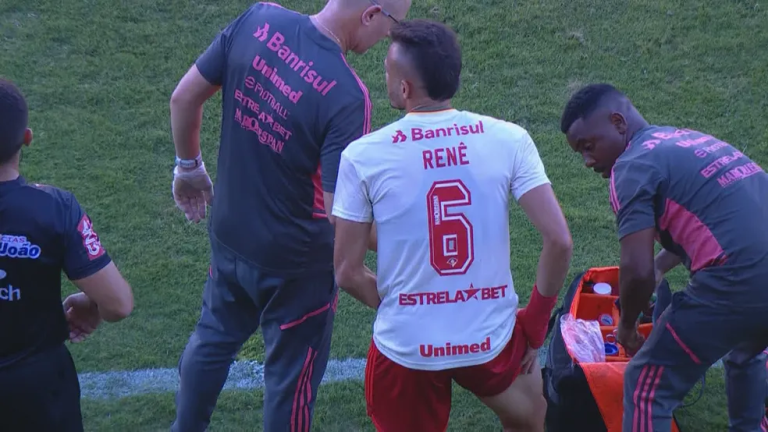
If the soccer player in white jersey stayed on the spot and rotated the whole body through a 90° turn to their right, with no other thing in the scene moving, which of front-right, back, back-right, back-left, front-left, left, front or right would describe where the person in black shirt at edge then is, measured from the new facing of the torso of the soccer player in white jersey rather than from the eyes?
back

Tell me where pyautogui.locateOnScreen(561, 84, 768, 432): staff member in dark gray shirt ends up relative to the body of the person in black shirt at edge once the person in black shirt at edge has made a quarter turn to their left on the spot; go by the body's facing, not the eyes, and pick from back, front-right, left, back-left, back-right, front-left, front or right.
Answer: back

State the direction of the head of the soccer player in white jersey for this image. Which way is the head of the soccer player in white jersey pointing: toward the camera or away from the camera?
away from the camera

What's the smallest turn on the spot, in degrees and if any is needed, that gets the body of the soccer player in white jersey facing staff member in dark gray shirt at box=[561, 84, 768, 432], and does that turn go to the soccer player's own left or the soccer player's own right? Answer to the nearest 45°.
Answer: approximately 45° to the soccer player's own right

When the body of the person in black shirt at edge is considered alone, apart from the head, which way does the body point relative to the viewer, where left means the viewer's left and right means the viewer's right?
facing away from the viewer

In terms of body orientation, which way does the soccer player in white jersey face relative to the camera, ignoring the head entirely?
away from the camera
